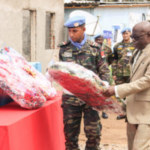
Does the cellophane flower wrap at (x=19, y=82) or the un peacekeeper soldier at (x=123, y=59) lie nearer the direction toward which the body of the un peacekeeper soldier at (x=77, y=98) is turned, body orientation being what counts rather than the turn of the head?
the cellophane flower wrap

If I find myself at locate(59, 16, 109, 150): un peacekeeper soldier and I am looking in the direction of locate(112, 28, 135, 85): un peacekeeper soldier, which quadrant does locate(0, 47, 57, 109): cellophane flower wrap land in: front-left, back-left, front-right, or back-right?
back-left

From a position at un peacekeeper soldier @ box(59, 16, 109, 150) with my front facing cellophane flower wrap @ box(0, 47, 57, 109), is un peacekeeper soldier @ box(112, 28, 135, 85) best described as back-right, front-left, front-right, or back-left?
back-right

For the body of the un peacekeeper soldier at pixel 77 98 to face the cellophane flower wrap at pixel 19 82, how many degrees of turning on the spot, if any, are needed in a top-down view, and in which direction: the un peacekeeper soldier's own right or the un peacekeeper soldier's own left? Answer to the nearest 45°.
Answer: approximately 45° to the un peacekeeper soldier's own right

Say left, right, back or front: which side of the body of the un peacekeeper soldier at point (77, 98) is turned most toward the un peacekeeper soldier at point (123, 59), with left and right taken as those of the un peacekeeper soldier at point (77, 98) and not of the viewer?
back

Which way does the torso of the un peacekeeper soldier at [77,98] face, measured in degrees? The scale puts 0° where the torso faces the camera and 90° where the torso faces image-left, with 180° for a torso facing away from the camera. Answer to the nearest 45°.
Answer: approximately 0°
